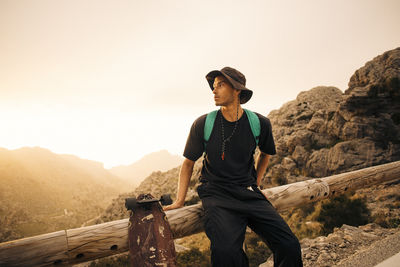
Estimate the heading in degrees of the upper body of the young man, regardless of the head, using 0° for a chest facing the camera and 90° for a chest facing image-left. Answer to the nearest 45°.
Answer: approximately 0°

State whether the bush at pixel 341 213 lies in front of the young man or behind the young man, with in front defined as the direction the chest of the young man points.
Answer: behind

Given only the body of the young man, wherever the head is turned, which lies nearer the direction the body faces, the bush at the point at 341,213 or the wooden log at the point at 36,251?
the wooden log

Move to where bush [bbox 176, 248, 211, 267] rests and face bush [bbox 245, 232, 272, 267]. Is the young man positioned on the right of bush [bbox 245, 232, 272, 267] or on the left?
right

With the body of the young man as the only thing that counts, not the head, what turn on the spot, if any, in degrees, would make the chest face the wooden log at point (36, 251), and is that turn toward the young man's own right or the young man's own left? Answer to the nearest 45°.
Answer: approximately 45° to the young man's own right

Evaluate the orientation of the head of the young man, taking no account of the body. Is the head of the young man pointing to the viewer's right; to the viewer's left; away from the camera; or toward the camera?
to the viewer's left

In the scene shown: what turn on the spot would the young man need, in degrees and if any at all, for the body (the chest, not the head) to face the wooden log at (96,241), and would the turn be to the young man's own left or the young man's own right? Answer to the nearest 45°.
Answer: approximately 45° to the young man's own right
